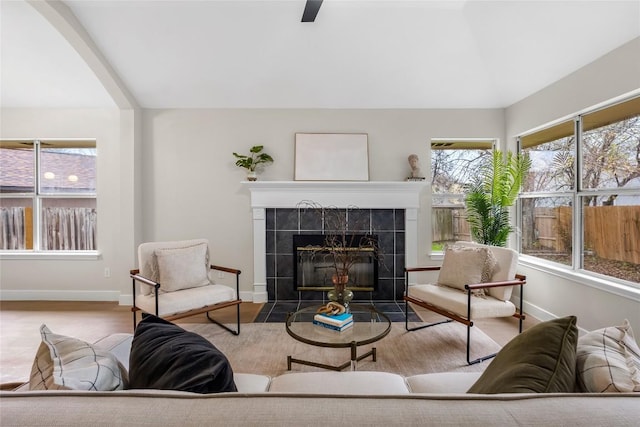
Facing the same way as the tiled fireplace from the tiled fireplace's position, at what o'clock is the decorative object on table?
The decorative object on table is roughly at 12 o'clock from the tiled fireplace.

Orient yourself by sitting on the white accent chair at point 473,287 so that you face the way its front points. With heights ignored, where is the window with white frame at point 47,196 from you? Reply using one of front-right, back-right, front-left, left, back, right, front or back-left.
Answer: front-right

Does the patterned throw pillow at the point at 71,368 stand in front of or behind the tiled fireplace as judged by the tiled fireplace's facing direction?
in front

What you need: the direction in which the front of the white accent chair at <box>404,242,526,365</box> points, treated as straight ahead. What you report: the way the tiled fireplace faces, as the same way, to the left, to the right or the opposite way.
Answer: to the left

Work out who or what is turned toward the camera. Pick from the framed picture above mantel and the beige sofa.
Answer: the framed picture above mantel

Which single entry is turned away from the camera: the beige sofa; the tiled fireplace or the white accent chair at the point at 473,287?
the beige sofa

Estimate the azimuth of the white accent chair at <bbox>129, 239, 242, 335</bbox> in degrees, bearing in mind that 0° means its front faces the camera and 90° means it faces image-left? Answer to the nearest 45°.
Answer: approximately 315°

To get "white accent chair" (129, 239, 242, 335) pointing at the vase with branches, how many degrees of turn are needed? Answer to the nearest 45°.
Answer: approximately 45° to its left

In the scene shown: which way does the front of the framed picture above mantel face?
toward the camera

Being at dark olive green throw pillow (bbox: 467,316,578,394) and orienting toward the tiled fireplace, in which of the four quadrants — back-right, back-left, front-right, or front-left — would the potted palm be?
front-right

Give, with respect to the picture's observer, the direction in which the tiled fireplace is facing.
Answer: facing the viewer

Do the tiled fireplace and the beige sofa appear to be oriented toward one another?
yes

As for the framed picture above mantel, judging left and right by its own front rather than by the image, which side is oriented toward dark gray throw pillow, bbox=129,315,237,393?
front

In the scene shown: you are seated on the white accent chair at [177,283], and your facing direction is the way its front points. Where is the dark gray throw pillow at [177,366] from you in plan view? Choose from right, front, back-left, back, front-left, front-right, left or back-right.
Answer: front-right

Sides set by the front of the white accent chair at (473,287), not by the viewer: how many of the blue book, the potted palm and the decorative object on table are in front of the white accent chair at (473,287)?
2

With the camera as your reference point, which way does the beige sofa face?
facing away from the viewer

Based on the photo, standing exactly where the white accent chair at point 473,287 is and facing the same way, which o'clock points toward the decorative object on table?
The decorative object on table is roughly at 12 o'clock from the white accent chair.

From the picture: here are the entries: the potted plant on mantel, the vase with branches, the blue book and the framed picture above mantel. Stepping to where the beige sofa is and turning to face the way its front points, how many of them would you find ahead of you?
4

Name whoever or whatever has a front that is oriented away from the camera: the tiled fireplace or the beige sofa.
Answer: the beige sofa

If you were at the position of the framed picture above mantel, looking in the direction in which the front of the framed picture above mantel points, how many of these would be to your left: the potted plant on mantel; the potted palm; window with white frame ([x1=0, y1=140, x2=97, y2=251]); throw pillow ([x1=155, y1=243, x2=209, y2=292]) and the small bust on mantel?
2
